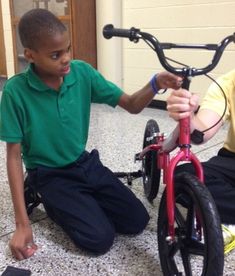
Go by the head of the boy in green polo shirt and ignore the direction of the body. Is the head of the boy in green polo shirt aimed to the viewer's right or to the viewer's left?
to the viewer's right

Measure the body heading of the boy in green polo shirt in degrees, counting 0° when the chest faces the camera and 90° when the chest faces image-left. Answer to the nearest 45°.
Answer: approximately 315°

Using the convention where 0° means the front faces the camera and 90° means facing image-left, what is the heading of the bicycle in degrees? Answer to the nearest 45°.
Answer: approximately 0°

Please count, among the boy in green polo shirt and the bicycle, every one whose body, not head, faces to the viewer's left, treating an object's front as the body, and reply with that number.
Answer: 0
